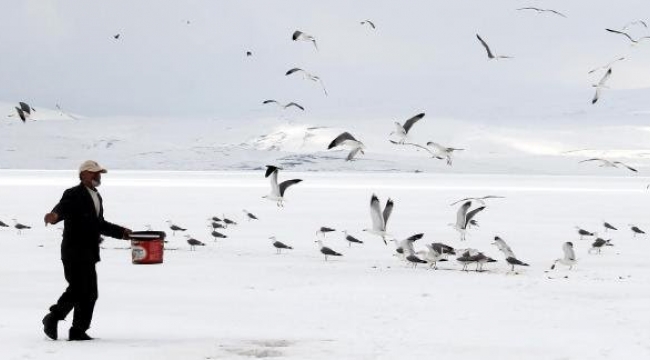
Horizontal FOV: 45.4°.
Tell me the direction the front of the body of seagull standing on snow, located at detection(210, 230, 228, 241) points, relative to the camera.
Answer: to the viewer's left

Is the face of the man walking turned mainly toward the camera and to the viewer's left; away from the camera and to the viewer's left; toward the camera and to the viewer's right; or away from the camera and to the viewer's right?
toward the camera and to the viewer's right

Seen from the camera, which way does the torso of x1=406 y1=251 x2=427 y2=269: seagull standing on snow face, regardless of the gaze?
to the viewer's left

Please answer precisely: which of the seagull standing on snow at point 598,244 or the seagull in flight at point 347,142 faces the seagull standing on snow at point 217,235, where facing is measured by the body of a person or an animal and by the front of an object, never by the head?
the seagull standing on snow at point 598,244

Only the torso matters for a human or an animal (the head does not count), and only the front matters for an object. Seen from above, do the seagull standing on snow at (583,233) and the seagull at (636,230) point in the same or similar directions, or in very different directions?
same or similar directions

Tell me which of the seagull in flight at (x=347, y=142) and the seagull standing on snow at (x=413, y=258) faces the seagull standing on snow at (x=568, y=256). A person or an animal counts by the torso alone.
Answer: the seagull in flight

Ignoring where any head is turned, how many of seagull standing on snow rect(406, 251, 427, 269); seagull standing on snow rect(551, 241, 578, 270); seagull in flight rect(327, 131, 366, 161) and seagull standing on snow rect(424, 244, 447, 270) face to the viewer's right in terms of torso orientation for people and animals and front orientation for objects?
1

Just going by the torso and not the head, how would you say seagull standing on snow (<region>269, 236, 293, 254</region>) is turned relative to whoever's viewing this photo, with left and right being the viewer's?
facing to the left of the viewer

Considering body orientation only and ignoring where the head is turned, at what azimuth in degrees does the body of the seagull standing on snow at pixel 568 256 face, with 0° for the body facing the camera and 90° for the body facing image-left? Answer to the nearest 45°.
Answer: approximately 90°

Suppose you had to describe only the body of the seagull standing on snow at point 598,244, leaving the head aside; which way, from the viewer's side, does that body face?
to the viewer's left

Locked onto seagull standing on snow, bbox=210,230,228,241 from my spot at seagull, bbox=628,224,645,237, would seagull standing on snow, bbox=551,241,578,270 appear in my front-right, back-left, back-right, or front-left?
front-left

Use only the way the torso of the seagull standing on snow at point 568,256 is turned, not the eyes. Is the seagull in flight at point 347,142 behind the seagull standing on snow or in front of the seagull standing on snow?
in front

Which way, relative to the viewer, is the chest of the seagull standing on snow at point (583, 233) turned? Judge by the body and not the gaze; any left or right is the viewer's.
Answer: facing to the left of the viewer

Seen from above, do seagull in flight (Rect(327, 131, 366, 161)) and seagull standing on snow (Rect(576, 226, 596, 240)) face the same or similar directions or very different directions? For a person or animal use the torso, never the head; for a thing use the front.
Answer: very different directions

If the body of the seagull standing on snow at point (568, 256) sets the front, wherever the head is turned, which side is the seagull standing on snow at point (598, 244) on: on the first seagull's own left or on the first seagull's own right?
on the first seagull's own right

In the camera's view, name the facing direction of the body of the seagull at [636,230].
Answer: to the viewer's left
